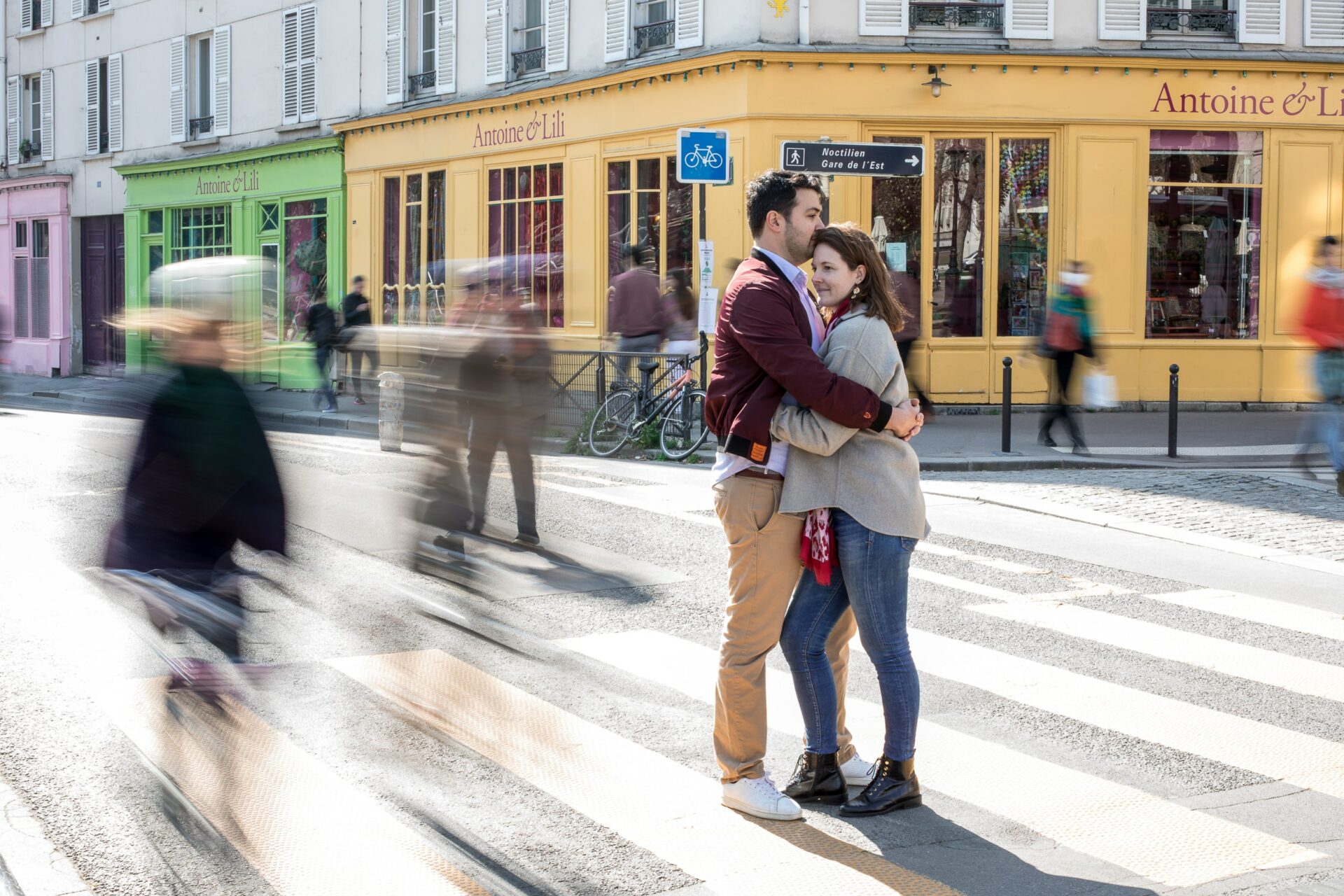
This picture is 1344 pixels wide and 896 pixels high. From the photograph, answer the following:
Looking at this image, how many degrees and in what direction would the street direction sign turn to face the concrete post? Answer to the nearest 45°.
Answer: approximately 45° to its right

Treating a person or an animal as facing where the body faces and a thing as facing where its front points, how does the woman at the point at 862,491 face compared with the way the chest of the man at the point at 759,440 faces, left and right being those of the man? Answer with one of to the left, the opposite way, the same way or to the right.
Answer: the opposite way

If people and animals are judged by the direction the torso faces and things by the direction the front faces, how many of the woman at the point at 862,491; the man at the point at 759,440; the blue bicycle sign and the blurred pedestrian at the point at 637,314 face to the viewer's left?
1

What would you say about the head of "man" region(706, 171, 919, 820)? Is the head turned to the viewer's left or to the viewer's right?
to the viewer's right

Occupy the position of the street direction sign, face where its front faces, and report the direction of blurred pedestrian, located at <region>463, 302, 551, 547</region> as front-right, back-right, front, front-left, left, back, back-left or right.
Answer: front

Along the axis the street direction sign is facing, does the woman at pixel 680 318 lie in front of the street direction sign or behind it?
behind

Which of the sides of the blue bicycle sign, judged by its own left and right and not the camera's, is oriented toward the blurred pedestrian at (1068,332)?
left

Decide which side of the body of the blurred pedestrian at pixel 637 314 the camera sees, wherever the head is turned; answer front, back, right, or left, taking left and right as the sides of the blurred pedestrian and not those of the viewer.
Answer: back

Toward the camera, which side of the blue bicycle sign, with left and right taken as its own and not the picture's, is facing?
front

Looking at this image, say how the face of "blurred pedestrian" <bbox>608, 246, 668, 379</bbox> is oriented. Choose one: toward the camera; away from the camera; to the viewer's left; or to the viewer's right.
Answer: away from the camera

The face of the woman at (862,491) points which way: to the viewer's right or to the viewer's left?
to the viewer's left

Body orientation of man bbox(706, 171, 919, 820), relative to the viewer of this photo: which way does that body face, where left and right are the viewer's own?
facing to the right of the viewer

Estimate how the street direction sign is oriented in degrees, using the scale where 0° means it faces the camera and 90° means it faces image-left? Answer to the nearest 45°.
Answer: approximately 0°

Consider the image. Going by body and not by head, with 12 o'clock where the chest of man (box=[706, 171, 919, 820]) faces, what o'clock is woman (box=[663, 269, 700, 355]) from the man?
The woman is roughly at 9 o'clock from the man.
